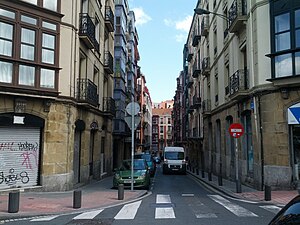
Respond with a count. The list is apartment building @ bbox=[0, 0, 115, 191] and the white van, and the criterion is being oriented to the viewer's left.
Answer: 0

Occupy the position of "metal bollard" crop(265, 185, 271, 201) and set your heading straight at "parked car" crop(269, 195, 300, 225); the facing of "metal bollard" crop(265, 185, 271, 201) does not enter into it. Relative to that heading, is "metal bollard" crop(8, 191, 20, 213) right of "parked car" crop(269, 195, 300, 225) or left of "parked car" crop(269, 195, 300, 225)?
right

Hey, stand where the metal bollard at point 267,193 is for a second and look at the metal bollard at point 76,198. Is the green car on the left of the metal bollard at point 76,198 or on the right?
right

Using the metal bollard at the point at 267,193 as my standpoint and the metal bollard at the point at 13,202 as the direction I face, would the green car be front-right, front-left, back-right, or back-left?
front-right

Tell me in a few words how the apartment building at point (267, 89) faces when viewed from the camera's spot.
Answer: facing the viewer and to the left of the viewer

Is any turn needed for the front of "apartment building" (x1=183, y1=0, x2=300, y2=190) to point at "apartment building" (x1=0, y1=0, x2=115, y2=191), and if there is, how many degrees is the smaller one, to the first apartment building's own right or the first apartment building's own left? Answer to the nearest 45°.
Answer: approximately 45° to the first apartment building's own right

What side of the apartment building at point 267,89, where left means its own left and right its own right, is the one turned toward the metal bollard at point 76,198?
front

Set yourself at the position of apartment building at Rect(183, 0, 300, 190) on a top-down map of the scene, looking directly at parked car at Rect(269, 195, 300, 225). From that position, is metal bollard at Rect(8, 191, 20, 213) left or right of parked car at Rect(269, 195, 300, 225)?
right

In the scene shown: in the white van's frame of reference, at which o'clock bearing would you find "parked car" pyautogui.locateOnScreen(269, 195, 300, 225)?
The parked car is roughly at 12 o'clock from the white van.

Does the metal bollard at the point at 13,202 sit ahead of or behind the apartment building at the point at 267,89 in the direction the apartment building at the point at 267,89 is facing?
ahead

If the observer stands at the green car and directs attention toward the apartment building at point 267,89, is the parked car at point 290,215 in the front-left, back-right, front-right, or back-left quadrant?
front-right

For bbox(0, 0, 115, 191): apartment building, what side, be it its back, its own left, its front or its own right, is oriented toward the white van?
left

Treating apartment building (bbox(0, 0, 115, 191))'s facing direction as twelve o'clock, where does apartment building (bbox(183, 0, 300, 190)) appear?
apartment building (bbox(183, 0, 300, 190)) is roughly at 11 o'clock from apartment building (bbox(0, 0, 115, 191)).

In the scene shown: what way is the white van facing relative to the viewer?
toward the camera

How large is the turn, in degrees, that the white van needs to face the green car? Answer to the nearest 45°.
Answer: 0° — it already faces it

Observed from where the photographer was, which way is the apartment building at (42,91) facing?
facing the viewer and to the right of the viewer
